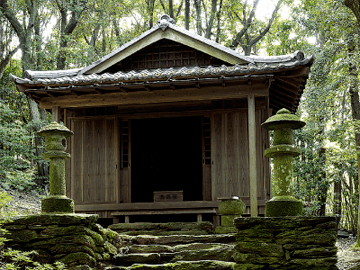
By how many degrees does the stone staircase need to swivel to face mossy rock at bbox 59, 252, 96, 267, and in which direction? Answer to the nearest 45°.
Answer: approximately 45° to its right

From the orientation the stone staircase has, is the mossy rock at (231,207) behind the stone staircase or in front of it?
behind

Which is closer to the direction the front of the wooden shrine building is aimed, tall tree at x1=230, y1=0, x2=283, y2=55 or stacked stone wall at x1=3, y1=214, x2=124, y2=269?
the stacked stone wall

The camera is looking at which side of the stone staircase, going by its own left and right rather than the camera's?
front

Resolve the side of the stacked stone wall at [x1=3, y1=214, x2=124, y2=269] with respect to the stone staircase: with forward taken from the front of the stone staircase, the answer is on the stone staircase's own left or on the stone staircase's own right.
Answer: on the stone staircase's own right

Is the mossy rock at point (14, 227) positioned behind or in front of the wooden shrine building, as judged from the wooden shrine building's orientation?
in front

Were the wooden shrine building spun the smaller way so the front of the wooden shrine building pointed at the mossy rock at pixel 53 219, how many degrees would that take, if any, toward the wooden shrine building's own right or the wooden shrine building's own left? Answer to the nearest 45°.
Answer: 0° — it already faces it

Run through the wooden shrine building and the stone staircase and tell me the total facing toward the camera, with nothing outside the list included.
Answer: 2

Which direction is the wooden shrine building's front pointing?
toward the camera

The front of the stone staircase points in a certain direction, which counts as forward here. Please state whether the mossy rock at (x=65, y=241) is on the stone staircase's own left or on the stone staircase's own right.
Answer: on the stone staircase's own right

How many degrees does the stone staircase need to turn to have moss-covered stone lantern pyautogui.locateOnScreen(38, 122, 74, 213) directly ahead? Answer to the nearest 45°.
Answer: approximately 90° to its right

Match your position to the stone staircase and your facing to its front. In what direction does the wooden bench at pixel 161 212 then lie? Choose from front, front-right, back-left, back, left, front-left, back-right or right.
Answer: back

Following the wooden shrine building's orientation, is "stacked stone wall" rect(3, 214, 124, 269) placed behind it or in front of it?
in front

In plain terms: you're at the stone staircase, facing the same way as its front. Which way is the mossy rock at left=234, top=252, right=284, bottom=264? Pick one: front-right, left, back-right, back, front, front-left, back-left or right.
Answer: front-left

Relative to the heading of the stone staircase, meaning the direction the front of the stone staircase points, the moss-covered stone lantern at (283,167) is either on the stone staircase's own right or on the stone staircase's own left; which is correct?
on the stone staircase's own left

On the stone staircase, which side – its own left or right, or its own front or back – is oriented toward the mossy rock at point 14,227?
right

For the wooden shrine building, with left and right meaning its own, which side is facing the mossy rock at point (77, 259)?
front
